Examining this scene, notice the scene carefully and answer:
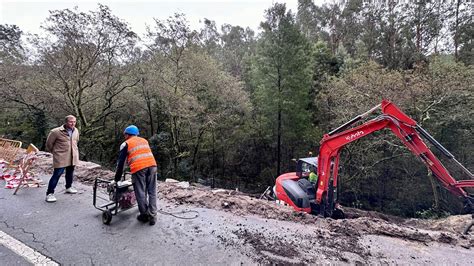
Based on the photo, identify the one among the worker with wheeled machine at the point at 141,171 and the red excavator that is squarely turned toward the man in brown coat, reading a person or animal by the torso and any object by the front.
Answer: the worker with wheeled machine

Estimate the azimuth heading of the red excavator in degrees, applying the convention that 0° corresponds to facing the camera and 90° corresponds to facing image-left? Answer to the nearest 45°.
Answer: approximately 270°

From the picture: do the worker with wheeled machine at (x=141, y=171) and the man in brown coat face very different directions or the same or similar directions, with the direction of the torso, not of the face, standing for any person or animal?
very different directions

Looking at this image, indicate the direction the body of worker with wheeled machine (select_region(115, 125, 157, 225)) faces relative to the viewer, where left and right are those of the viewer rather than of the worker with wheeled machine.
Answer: facing away from the viewer and to the left of the viewer

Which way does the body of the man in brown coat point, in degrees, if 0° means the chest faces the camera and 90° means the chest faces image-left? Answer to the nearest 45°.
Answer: approximately 315°

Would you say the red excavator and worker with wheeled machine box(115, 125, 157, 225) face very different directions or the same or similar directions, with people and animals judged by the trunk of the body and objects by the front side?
very different directions

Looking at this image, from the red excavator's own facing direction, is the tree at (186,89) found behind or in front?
behind

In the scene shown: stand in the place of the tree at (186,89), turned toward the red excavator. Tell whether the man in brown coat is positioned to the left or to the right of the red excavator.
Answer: right

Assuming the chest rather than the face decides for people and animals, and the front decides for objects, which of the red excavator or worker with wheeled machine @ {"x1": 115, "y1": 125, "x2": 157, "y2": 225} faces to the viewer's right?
the red excavator

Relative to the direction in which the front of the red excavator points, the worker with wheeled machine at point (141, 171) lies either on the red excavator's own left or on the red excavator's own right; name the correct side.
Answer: on the red excavator's own right

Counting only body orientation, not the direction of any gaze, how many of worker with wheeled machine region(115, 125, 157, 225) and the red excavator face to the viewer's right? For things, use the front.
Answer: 1
